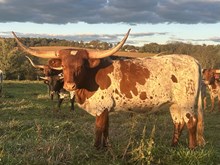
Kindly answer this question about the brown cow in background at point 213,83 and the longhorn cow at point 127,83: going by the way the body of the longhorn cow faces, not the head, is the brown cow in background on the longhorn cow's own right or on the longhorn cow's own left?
on the longhorn cow's own right

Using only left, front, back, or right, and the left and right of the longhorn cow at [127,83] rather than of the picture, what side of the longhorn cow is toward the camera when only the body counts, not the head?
left
